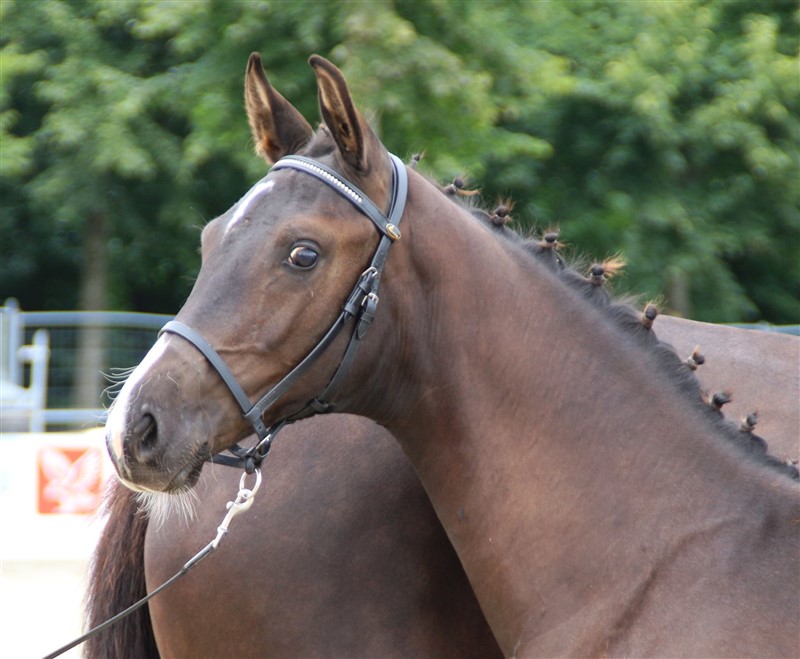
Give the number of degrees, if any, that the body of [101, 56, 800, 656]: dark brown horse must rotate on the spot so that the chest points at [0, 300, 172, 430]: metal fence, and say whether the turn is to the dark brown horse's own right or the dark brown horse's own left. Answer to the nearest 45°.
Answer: approximately 45° to the dark brown horse's own right

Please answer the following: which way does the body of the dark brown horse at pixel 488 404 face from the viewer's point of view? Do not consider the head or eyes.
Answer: to the viewer's left
